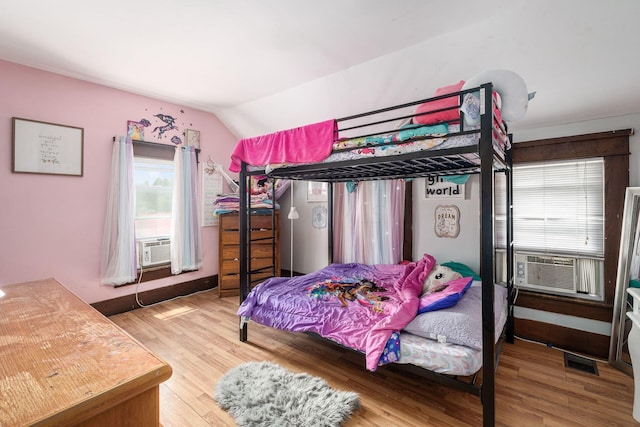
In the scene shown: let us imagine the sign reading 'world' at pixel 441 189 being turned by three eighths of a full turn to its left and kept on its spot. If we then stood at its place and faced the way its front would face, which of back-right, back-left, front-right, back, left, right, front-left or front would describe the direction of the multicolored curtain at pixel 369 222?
back-left

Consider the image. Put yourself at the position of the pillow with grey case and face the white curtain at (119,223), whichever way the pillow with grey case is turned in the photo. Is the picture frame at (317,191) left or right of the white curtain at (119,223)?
right

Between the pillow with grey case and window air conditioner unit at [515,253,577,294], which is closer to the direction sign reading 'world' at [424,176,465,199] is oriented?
the pillow with grey case

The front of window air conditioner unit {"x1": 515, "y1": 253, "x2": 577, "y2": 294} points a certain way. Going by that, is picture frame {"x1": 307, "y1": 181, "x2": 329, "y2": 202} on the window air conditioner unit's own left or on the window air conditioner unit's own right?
on the window air conditioner unit's own right

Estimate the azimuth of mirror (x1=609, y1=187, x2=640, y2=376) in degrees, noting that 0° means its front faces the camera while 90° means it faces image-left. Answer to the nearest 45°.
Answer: approximately 45°

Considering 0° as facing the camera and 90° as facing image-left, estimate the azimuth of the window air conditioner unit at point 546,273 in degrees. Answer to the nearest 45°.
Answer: approximately 0°

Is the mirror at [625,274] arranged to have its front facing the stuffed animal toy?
yes
